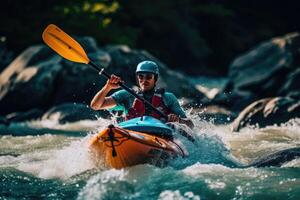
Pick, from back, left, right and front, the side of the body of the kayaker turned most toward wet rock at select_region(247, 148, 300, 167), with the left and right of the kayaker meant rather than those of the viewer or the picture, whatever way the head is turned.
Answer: left

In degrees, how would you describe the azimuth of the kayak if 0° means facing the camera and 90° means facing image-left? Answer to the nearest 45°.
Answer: approximately 45°

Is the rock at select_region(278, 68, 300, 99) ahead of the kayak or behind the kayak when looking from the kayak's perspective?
behind

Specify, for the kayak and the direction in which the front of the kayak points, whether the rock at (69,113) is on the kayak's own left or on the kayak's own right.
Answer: on the kayak's own right

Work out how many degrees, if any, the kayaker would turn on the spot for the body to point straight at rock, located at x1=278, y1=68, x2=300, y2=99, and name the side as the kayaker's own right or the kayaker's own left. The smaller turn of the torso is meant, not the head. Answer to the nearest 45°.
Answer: approximately 135° to the kayaker's own left

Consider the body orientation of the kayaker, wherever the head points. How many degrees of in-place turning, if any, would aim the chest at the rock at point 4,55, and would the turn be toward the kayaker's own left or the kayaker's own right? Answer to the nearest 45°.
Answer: approximately 135° to the kayaker's own right

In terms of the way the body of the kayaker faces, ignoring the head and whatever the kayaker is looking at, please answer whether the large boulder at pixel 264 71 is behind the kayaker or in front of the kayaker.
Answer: behind
